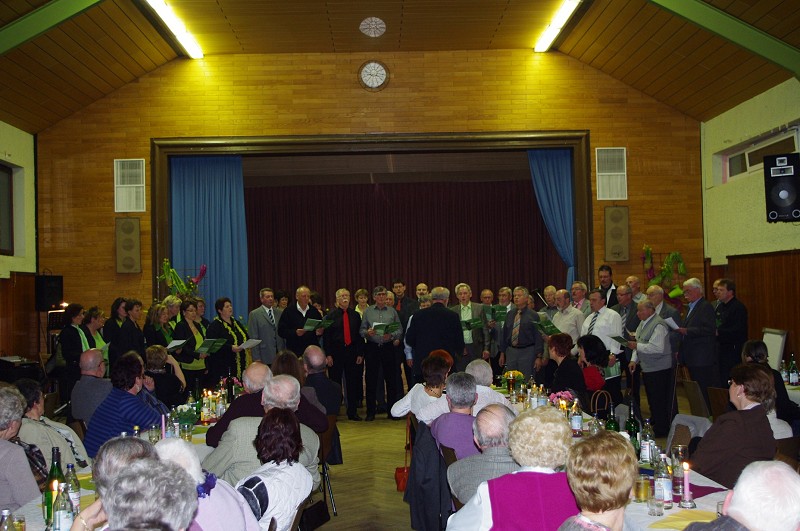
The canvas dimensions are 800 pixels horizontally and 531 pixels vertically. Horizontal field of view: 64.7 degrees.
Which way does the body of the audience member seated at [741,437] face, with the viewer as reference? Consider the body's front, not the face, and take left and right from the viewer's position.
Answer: facing away from the viewer and to the left of the viewer

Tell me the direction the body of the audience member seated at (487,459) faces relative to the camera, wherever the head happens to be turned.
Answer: away from the camera

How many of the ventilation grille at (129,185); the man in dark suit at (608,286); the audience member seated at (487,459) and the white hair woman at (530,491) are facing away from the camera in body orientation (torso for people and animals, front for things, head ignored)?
2

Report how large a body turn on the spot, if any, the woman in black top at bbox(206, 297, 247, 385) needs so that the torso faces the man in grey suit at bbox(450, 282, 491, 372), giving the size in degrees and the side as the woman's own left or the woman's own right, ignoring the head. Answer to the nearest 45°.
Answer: approximately 45° to the woman's own left

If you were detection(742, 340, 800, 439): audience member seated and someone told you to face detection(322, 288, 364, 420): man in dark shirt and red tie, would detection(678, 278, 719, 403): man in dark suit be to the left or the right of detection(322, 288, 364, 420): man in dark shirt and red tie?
right

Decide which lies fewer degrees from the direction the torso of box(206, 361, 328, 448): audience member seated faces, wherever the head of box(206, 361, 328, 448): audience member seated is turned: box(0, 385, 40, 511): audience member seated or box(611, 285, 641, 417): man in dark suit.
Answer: the man in dark suit

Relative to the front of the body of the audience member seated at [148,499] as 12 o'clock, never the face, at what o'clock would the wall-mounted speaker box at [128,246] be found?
The wall-mounted speaker box is roughly at 12 o'clock from the audience member seated.

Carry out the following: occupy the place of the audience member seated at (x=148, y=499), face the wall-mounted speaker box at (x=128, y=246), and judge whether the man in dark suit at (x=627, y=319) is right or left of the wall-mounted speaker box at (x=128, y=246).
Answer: right

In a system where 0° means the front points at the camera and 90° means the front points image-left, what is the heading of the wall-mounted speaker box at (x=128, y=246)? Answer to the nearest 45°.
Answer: approximately 0°

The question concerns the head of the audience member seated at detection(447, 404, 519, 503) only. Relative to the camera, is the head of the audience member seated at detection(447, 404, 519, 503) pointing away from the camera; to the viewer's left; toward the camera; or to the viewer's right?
away from the camera

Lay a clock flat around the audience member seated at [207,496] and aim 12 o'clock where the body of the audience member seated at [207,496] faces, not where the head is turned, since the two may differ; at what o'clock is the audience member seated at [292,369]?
the audience member seated at [292,369] is roughly at 2 o'clock from the audience member seated at [207,496].

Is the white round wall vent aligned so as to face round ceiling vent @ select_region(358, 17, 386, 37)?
yes

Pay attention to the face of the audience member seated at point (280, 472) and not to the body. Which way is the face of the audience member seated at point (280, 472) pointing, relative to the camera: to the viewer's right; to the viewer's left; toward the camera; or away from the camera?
away from the camera

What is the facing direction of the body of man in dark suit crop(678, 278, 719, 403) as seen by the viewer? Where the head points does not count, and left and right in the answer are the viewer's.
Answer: facing to the left of the viewer

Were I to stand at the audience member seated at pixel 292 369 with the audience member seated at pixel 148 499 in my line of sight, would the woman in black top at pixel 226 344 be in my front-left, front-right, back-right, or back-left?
back-right

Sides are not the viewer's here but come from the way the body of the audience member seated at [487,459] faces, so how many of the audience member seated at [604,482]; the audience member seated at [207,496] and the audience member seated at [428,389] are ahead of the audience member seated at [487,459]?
1
